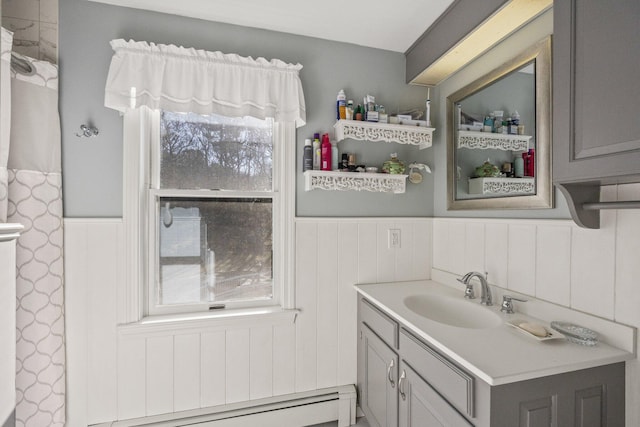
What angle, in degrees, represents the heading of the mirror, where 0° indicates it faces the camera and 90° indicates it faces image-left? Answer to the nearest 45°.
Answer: approximately 45°

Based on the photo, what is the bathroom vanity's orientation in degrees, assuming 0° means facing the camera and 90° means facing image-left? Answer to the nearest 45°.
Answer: approximately 45°

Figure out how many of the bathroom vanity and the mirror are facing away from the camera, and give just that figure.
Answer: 0

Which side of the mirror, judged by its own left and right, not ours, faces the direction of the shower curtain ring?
front

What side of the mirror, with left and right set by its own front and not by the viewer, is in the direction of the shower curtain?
front

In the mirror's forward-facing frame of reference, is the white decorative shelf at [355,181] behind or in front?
in front

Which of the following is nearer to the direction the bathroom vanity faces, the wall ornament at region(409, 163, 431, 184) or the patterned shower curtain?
the patterned shower curtain

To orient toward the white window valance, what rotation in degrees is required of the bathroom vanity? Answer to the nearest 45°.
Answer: approximately 45° to its right

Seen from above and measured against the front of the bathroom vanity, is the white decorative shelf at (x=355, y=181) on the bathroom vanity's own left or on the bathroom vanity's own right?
on the bathroom vanity's own right
